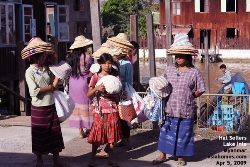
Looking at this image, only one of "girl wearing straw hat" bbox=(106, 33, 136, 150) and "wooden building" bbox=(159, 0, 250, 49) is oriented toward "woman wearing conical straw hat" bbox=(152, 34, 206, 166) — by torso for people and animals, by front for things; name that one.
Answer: the wooden building

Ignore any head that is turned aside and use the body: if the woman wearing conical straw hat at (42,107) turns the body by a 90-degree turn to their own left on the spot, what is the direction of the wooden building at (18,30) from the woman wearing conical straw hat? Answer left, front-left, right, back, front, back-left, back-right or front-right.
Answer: front-left

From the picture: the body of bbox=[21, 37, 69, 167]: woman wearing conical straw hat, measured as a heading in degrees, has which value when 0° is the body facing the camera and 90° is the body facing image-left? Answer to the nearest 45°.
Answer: approximately 315°

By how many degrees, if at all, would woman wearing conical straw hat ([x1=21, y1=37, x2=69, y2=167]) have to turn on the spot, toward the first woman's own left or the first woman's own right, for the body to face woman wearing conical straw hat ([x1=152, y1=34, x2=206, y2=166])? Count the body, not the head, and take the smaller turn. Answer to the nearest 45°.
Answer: approximately 45° to the first woman's own left

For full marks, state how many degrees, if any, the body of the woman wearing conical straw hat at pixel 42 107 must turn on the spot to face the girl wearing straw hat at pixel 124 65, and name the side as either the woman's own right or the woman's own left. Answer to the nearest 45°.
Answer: approximately 90° to the woman's own left

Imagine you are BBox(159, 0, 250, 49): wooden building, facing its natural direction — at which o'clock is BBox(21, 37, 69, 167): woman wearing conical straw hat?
The woman wearing conical straw hat is roughly at 12 o'clock from the wooden building.
